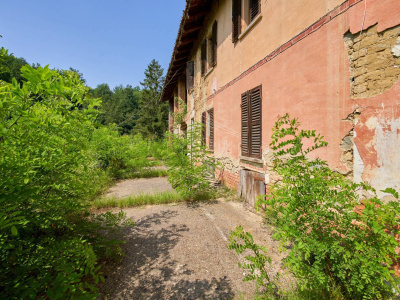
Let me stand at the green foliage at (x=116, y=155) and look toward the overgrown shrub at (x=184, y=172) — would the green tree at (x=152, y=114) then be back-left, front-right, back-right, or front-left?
back-left

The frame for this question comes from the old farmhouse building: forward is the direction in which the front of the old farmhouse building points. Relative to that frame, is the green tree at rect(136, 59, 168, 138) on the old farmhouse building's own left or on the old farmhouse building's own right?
on the old farmhouse building's own right

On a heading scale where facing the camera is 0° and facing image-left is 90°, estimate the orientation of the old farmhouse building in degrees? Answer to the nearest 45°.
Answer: approximately 45°

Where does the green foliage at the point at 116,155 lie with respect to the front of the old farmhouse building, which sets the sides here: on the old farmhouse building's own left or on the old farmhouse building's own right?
on the old farmhouse building's own right
